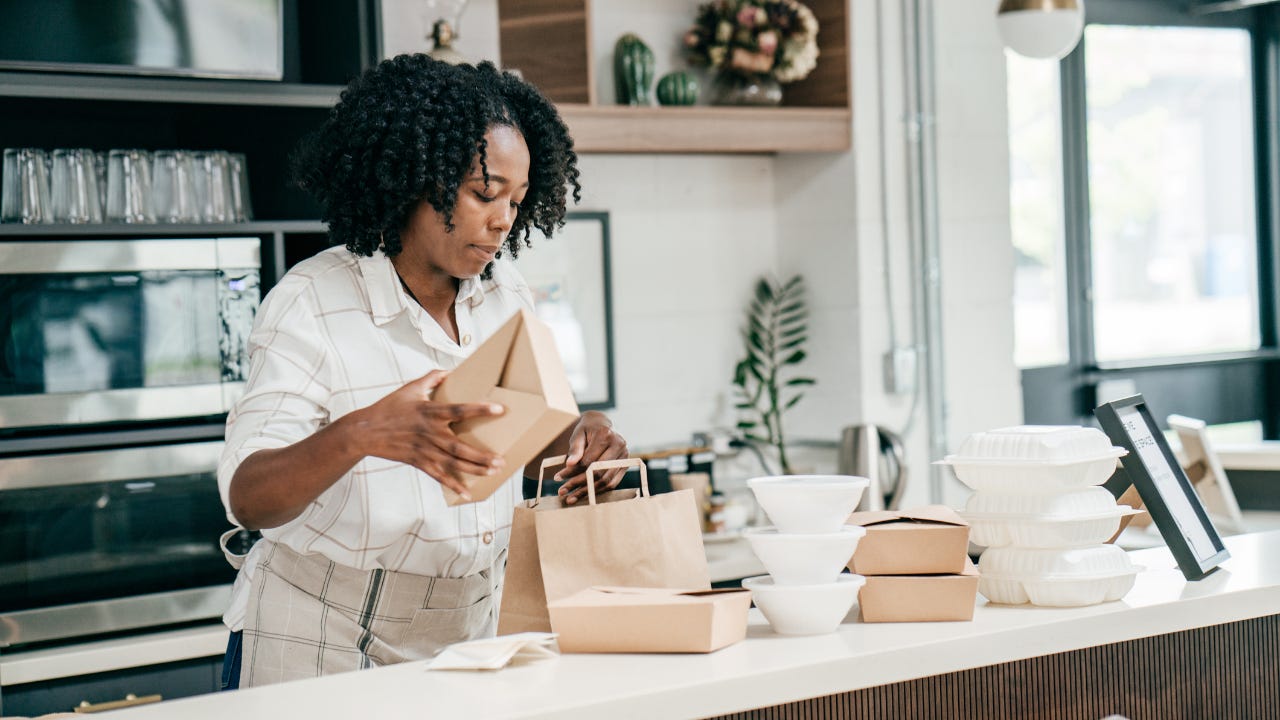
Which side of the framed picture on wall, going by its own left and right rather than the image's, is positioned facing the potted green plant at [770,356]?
left

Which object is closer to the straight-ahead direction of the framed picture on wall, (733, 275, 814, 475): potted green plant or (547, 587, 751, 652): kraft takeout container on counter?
the kraft takeout container on counter

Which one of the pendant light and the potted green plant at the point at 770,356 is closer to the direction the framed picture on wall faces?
the pendant light

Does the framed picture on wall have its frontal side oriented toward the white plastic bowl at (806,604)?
yes

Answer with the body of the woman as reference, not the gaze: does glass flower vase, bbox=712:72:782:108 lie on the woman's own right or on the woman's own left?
on the woman's own left

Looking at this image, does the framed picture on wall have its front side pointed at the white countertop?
yes

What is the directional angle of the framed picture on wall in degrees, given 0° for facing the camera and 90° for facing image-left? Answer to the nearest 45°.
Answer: approximately 0°

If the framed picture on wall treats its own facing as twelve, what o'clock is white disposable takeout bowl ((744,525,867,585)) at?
The white disposable takeout bowl is roughly at 12 o'clock from the framed picture on wall.

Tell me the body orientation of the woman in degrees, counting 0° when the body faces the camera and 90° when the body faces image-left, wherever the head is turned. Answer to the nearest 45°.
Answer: approximately 315°

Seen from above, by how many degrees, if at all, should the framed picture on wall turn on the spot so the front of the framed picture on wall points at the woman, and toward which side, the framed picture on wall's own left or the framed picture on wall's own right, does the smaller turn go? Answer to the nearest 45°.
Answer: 0° — it already faces them

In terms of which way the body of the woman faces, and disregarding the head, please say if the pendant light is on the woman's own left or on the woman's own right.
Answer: on the woman's own left

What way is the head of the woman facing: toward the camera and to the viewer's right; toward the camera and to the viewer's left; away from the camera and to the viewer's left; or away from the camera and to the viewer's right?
toward the camera and to the viewer's right
